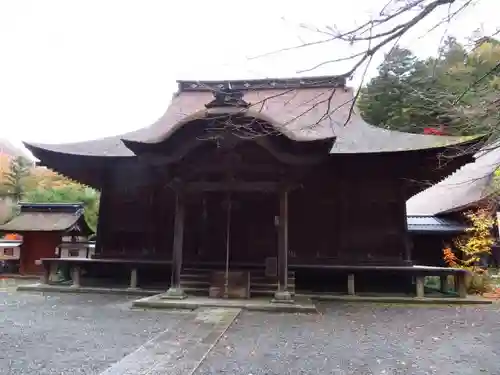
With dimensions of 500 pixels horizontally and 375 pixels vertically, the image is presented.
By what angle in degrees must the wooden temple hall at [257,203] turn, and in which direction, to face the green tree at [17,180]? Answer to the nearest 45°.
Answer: approximately 135° to its right

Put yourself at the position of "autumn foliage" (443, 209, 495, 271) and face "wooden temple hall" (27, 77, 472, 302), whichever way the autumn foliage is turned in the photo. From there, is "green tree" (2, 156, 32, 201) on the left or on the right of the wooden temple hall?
right

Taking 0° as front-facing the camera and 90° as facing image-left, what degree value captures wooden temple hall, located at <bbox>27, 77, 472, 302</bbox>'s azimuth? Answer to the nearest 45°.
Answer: approximately 0°

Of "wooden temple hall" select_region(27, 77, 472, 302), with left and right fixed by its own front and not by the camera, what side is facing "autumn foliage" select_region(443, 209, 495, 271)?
left
